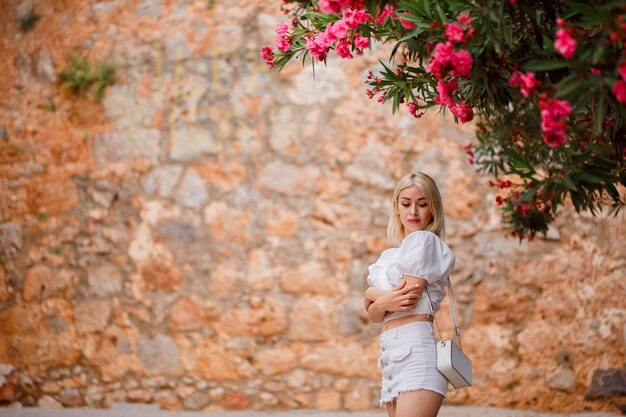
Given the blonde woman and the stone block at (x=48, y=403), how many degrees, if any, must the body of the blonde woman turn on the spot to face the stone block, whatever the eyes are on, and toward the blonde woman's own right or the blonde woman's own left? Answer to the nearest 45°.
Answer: approximately 90° to the blonde woman's own right

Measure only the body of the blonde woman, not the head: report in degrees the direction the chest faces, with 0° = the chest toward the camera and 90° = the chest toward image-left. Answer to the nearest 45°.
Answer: approximately 45°
